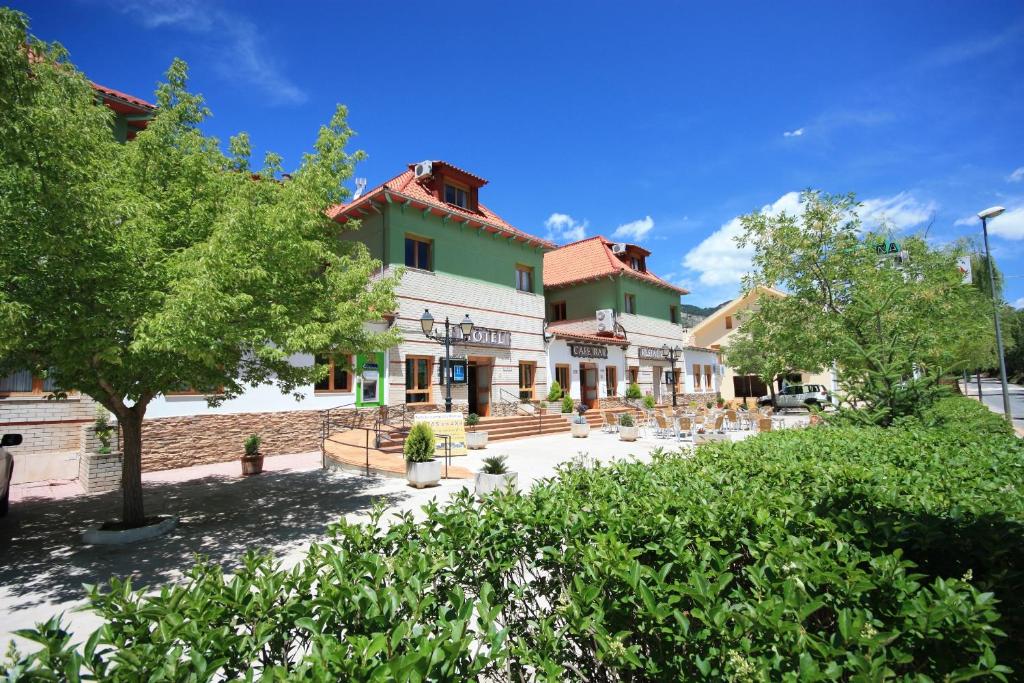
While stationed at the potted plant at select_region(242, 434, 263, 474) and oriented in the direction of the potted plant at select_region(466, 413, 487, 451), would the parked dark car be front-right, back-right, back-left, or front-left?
back-right

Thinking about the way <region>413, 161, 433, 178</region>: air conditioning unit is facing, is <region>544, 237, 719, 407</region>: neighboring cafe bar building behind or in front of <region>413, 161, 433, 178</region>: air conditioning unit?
behind

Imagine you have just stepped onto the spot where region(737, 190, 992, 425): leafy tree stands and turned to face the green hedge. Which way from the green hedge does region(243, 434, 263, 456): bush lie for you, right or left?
right

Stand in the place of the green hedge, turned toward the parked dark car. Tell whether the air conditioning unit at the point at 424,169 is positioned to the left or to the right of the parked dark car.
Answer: right
